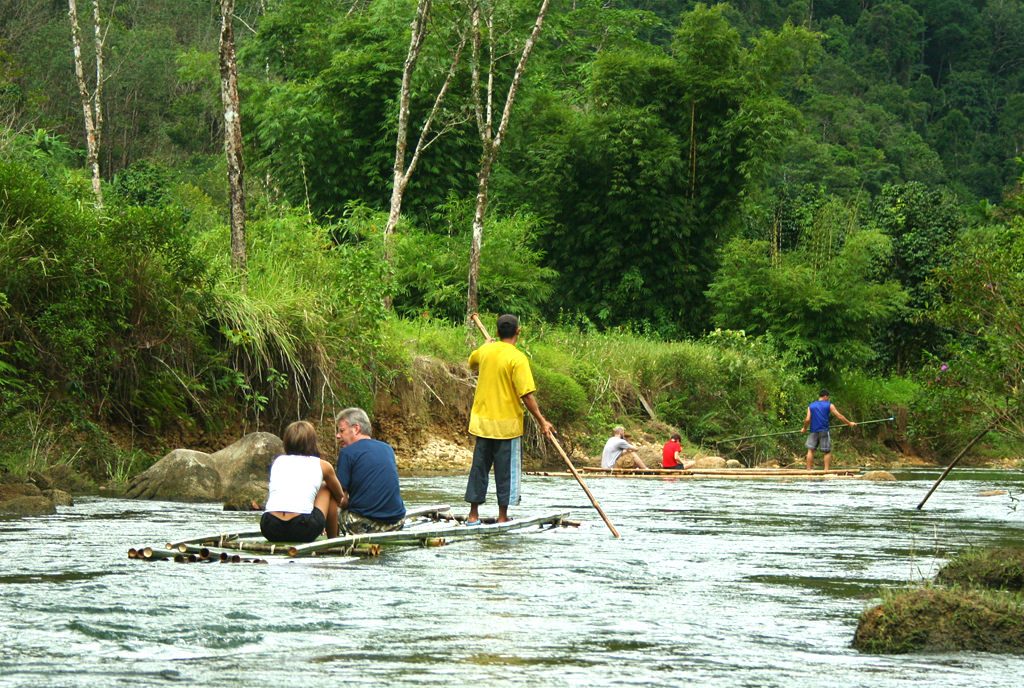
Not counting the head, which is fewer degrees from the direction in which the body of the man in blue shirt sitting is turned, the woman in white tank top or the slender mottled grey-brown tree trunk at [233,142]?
the slender mottled grey-brown tree trunk

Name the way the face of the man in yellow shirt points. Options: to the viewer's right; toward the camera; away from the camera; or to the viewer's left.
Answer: away from the camera

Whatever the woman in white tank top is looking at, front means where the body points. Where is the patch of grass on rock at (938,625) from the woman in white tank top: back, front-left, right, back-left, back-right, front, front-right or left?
right

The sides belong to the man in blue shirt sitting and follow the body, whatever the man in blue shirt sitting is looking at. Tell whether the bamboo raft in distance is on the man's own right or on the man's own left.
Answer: on the man's own right

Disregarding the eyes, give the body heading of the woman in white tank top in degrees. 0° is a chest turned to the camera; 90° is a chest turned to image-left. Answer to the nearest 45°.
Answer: approximately 225°

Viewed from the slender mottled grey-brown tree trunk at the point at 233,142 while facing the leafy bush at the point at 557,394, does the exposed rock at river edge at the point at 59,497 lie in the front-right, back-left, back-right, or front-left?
back-right

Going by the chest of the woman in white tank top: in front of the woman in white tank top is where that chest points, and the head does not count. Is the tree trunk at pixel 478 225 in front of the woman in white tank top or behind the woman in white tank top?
in front

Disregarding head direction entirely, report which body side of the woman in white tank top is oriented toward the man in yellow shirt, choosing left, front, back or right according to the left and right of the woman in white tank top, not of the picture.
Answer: front

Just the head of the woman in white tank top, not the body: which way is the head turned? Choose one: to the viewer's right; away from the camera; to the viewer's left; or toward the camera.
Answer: away from the camera

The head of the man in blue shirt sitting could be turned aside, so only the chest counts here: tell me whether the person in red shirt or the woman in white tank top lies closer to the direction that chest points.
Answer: the person in red shirt

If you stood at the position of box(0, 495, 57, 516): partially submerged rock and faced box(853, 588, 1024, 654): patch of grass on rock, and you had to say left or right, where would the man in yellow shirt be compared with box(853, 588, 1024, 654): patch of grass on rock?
left

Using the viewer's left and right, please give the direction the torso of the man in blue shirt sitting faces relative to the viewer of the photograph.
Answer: facing away from the viewer and to the left of the viewer

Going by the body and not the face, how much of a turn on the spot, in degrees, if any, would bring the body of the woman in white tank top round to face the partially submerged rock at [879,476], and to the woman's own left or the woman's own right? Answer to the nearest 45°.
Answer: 0° — they already face it

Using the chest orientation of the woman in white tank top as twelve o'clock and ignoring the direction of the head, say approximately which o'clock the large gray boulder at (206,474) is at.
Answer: The large gray boulder is roughly at 10 o'clock from the woman in white tank top.

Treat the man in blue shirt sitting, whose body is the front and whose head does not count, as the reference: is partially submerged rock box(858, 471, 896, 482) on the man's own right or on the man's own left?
on the man's own right
